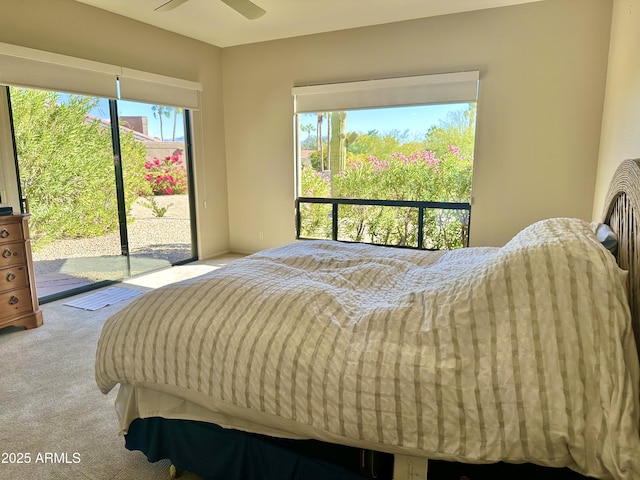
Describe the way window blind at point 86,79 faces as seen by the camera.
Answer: facing the viewer and to the right of the viewer

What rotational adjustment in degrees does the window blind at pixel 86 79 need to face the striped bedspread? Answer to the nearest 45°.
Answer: approximately 45° to its right

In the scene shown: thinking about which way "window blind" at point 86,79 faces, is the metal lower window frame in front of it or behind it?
in front

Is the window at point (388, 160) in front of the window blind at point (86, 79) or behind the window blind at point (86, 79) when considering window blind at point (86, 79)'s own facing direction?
in front
